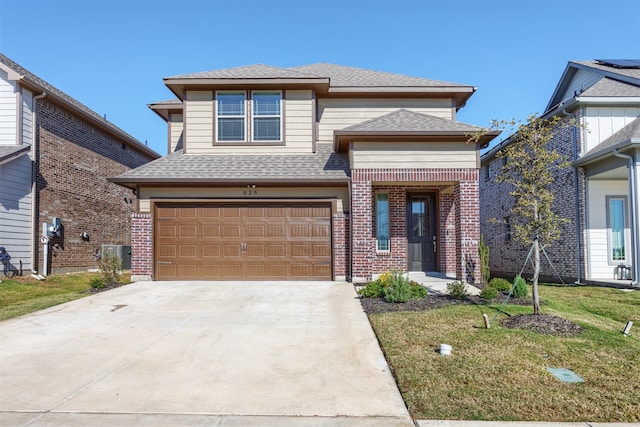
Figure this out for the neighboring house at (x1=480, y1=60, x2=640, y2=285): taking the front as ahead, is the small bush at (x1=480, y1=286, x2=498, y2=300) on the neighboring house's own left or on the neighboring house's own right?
on the neighboring house's own right

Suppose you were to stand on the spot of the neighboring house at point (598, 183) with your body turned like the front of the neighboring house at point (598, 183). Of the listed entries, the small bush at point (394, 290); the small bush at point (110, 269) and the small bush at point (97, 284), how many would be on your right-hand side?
3

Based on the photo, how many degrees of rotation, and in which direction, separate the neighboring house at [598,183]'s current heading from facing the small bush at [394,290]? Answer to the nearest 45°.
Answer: approximately 90° to its right

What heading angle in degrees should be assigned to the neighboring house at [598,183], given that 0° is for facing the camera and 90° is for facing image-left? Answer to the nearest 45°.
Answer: approximately 315°

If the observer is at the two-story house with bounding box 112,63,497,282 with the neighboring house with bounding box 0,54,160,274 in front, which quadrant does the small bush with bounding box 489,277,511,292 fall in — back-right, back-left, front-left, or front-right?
back-left

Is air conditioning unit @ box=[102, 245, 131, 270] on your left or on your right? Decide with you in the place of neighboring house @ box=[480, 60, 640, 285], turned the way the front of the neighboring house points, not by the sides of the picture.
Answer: on your right

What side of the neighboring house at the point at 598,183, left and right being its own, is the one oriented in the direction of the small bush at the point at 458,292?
right

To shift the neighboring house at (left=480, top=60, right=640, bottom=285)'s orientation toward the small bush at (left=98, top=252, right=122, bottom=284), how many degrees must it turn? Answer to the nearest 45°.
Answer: approximately 90° to its right

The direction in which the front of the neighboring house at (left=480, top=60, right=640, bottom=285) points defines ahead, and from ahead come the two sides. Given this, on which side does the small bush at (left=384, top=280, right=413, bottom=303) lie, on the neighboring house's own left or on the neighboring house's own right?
on the neighboring house's own right

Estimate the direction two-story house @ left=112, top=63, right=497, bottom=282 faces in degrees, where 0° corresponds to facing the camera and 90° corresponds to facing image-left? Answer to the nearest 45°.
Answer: approximately 0°

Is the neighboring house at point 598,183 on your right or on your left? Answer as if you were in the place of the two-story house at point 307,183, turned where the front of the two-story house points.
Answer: on your left
